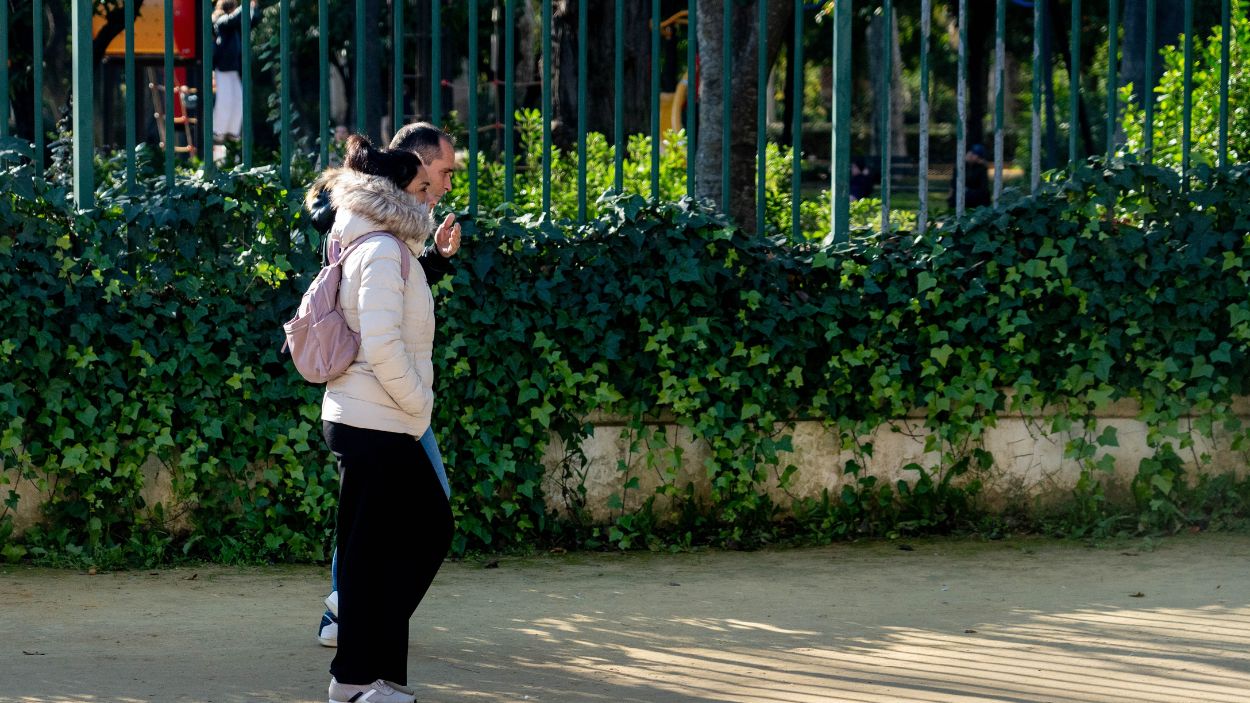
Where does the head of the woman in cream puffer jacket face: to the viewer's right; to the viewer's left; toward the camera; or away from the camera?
to the viewer's right

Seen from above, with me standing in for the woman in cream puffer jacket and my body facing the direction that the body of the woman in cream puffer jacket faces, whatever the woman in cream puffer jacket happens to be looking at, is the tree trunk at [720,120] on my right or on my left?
on my left

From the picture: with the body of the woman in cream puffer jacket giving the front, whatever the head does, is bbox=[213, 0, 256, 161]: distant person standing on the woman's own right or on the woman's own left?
on the woman's own left

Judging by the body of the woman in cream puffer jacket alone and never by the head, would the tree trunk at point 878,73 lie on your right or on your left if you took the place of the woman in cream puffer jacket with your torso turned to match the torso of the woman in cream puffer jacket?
on your left

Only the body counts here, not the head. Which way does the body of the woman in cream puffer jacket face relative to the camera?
to the viewer's right
